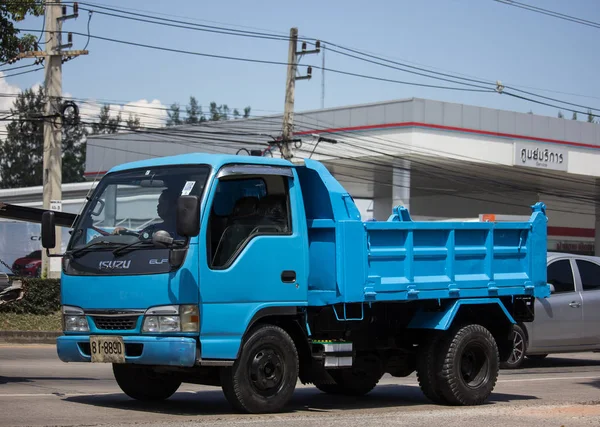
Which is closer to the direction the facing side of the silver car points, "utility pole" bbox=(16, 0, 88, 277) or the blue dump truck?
the blue dump truck

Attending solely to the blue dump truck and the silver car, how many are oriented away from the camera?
0

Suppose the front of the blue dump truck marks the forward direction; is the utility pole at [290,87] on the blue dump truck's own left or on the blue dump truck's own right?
on the blue dump truck's own right

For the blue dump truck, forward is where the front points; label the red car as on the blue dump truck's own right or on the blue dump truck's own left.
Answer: on the blue dump truck's own right

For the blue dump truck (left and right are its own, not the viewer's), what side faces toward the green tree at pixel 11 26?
right

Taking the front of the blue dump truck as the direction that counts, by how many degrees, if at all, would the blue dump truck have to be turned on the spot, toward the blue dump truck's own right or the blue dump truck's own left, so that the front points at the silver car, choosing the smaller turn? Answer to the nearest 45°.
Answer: approximately 180°

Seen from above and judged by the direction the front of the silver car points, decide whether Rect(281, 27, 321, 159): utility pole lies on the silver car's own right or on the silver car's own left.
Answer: on the silver car's own right

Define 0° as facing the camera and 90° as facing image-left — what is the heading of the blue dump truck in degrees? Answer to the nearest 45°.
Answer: approximately 45°

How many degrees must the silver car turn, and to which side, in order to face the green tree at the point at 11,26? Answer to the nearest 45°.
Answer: approximately 45° to its right

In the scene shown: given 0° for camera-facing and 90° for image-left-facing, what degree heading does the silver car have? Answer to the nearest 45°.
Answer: approximately 45°
